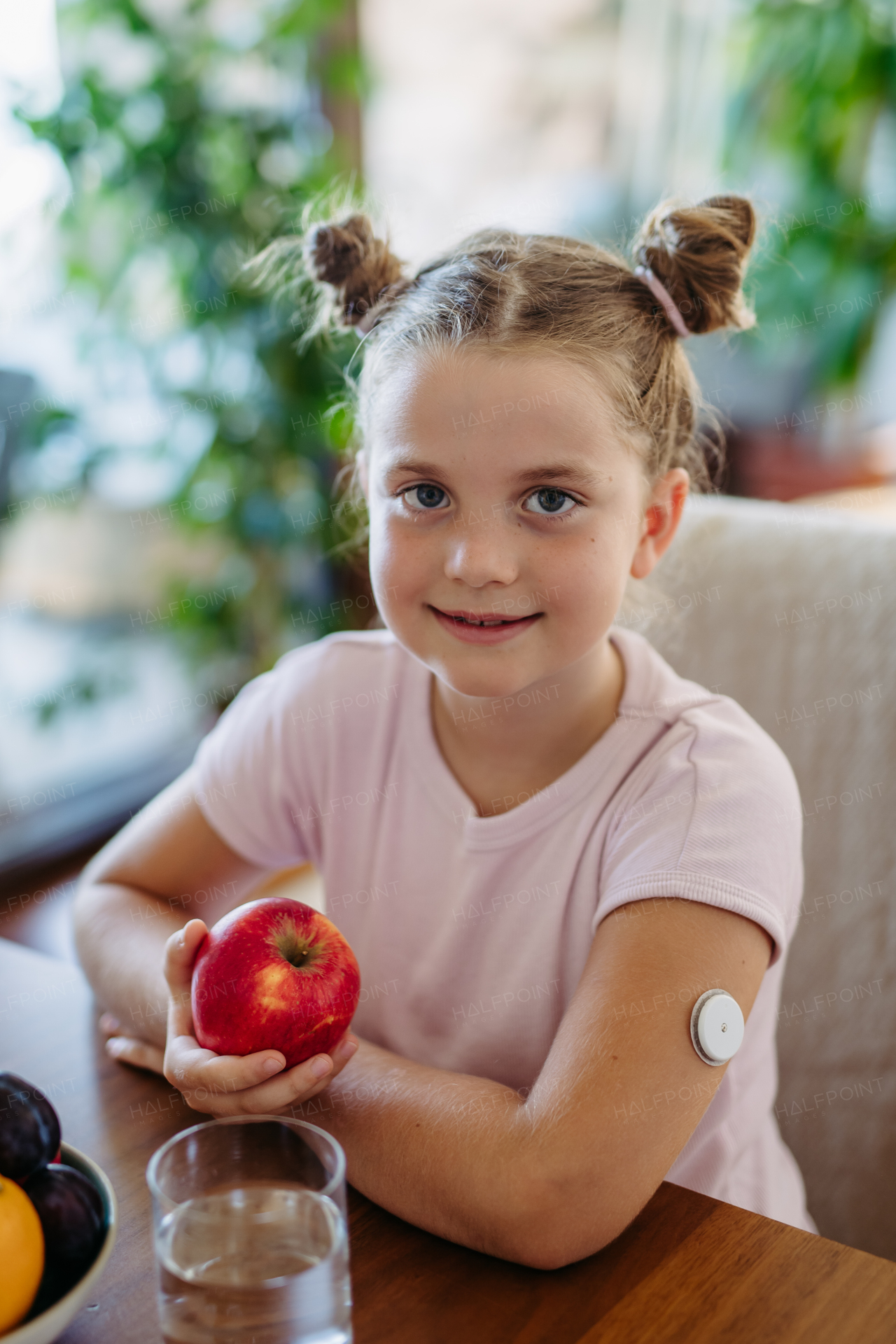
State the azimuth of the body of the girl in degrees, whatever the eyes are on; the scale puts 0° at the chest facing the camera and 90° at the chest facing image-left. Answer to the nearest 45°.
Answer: approximately 45°

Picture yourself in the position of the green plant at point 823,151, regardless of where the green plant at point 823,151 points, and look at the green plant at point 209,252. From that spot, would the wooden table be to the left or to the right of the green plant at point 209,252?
left

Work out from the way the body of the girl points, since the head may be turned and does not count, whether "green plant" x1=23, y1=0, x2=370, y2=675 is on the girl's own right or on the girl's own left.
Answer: on the girl's own right
